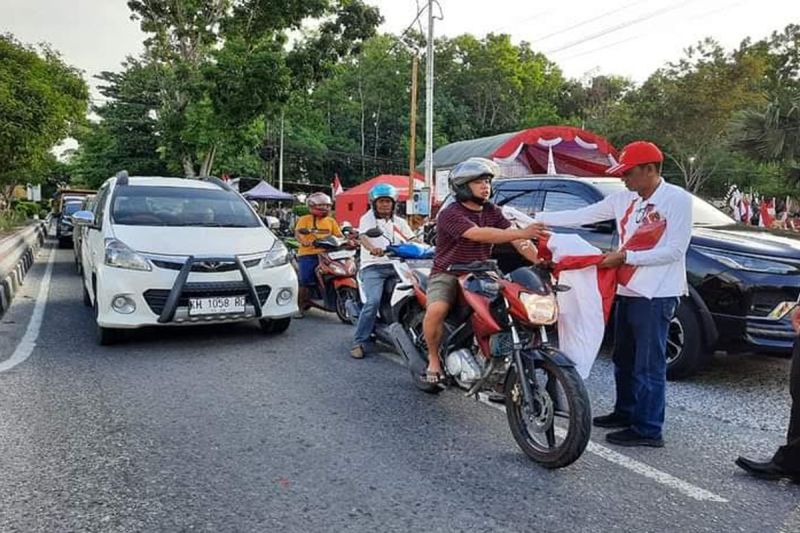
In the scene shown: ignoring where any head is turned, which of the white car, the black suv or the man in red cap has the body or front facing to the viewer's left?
the man in red cap

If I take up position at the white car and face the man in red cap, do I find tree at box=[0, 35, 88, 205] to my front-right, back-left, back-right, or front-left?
back-left

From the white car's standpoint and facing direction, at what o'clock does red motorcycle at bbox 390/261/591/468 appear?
The red motorcycle is roughly at 11 o'clock from the white car.

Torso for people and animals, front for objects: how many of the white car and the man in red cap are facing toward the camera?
1

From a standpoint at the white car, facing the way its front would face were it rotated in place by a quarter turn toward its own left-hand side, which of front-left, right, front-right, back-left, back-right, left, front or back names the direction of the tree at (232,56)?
left

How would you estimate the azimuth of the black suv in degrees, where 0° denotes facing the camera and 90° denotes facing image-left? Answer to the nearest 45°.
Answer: approximately 315°

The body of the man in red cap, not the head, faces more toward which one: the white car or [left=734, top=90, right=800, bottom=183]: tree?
the white car

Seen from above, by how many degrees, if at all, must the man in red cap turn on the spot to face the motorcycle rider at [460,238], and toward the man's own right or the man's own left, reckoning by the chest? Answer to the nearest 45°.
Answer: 0° — they already face them
